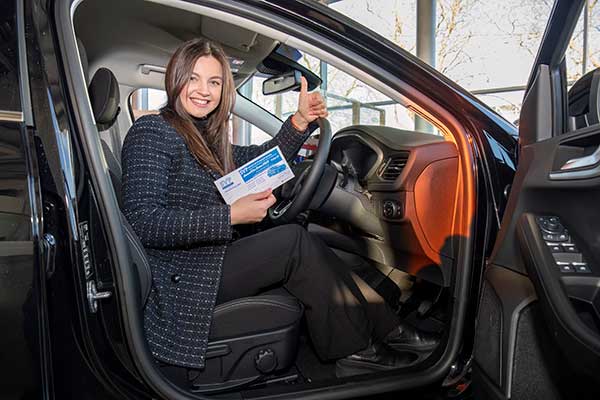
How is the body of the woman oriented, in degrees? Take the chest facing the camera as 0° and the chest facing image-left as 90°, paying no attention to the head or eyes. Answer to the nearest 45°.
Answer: approximately 270°

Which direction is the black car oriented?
to the viewer's right
